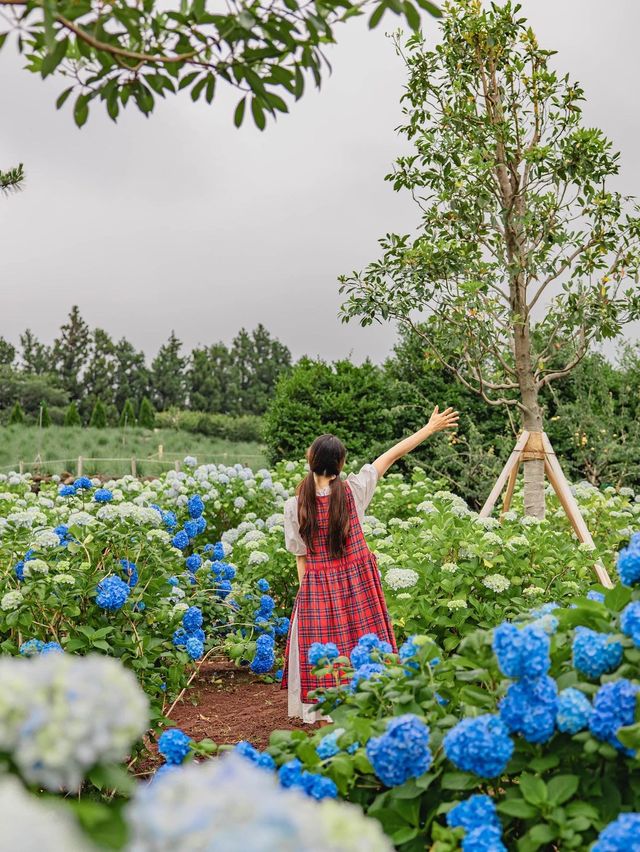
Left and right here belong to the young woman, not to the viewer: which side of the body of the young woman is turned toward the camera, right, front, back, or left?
back

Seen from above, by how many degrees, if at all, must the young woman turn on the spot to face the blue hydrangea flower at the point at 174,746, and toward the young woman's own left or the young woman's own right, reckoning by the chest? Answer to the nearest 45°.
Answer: approximately 180°

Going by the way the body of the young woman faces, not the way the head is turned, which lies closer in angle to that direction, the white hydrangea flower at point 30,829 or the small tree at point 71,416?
the small tree

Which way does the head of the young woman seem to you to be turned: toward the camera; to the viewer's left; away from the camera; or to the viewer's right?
away from the camera

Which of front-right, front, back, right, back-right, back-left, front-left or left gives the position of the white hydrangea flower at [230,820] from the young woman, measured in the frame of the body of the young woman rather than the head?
back

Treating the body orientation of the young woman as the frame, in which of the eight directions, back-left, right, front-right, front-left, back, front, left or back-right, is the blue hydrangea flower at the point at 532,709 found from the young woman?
back

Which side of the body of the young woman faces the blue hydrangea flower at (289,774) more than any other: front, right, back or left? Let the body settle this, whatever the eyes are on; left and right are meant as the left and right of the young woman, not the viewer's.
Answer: back

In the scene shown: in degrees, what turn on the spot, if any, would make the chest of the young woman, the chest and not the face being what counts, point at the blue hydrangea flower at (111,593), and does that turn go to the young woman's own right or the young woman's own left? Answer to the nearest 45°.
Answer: approximately 135° to the young woman's own left

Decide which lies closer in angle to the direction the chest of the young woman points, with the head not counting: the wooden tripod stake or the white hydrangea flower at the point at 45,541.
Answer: the wooden tripod stake
